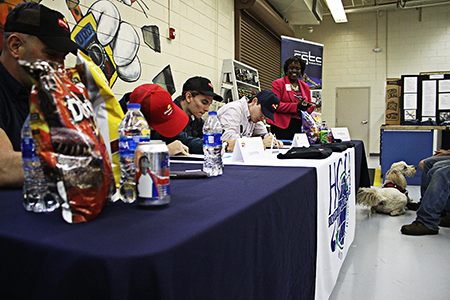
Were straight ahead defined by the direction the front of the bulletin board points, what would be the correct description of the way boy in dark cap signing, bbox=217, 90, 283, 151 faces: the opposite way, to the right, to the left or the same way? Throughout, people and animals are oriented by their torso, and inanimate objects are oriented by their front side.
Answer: to the left

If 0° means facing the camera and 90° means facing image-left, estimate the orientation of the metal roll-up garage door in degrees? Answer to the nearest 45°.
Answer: approximately 315°

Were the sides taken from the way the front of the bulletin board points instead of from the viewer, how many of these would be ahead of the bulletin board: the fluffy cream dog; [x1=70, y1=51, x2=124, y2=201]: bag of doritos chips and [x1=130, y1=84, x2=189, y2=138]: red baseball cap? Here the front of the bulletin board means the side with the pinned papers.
3
